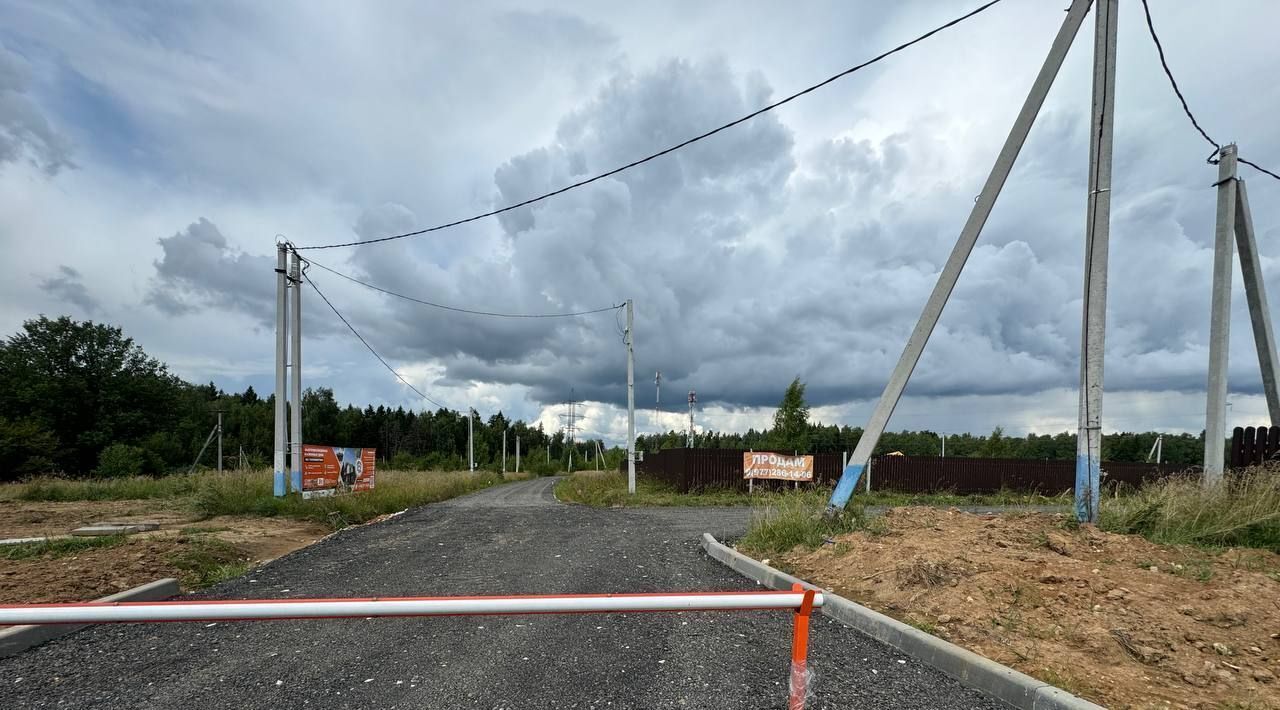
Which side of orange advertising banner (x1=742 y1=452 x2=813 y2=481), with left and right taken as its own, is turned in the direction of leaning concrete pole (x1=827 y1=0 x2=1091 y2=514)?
front

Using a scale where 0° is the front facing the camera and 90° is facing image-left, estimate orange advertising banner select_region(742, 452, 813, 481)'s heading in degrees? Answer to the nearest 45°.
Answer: approximately 0°

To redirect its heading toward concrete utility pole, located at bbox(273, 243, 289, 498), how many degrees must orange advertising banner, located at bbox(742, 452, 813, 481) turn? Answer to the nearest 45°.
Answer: approximately 45° to its right

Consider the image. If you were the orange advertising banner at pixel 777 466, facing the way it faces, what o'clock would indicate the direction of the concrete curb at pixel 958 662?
The concrete curb is roughly at 12 o'clock from the orange advertising banner.

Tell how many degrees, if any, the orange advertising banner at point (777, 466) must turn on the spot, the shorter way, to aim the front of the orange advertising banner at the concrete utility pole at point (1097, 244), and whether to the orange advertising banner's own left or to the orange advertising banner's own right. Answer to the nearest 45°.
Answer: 0° — it already faces it

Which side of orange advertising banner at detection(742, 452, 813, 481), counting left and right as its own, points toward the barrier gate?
front

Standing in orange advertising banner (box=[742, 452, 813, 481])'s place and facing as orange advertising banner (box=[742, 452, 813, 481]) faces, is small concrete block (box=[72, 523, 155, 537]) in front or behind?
in front
